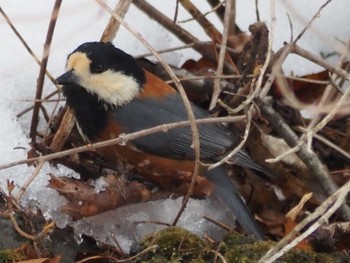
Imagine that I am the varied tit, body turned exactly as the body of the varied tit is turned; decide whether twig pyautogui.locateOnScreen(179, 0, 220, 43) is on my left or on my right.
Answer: on my right

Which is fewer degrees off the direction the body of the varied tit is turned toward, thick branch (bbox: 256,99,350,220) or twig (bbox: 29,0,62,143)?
the twig

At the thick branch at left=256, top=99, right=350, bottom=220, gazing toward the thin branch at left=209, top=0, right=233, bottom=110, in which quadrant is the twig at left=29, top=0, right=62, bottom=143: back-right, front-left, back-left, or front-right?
front-left

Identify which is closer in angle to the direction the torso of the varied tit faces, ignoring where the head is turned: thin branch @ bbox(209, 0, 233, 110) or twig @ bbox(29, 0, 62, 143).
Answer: the twig

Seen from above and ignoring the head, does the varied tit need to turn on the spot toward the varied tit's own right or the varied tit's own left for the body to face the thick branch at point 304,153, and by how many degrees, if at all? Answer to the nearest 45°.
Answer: approximately 180°

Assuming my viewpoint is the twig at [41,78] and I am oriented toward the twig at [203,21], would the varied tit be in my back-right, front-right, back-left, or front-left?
front-right

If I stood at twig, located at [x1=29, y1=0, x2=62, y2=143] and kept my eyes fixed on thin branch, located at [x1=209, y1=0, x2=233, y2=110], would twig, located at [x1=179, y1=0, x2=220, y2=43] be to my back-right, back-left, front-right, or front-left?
front-left

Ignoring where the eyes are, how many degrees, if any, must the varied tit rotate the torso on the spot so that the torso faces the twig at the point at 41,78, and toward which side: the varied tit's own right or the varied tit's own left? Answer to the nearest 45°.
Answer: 0° — it already faces it

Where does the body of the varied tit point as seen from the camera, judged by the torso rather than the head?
to the viewer's left

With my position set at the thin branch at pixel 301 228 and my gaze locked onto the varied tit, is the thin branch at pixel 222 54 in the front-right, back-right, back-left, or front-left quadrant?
front-right
